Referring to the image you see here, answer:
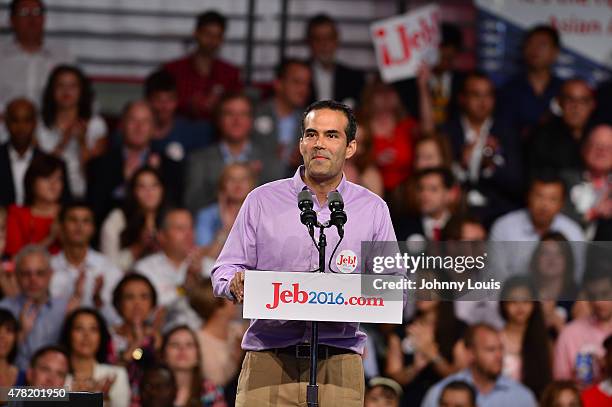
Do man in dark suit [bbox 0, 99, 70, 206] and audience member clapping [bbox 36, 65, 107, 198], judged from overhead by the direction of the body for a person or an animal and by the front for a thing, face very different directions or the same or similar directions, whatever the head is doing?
same or similar directions

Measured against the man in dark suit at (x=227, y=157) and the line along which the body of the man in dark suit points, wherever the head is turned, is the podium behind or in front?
in front

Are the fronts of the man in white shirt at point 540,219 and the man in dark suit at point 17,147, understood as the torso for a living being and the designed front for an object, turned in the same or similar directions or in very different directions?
same or similar directions

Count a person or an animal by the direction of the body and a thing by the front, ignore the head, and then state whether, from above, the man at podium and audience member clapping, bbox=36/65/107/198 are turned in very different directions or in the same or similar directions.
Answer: same or similar directions

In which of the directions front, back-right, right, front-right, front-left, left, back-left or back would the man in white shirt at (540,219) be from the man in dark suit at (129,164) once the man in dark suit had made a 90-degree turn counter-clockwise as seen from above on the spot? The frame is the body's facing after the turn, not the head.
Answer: front

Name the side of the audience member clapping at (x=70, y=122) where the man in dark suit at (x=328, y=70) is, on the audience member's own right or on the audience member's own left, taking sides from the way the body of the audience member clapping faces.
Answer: on the audience member's own left

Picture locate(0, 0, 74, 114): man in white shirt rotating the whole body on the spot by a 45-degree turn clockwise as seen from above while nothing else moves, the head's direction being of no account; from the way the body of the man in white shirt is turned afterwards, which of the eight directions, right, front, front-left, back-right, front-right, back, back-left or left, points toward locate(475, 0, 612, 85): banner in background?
back-left

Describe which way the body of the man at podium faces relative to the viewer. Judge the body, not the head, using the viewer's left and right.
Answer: facing the viewer

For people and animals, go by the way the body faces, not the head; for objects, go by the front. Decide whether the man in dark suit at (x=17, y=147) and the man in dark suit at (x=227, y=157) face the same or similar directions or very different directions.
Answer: same or similar directions

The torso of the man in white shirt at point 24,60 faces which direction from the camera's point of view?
toward the camera

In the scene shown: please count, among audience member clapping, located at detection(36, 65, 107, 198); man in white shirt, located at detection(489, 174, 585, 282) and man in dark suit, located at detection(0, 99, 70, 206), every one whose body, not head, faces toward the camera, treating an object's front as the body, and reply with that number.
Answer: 3

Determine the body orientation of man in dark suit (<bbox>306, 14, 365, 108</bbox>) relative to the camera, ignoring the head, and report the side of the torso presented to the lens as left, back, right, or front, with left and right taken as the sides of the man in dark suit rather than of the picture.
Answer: front
